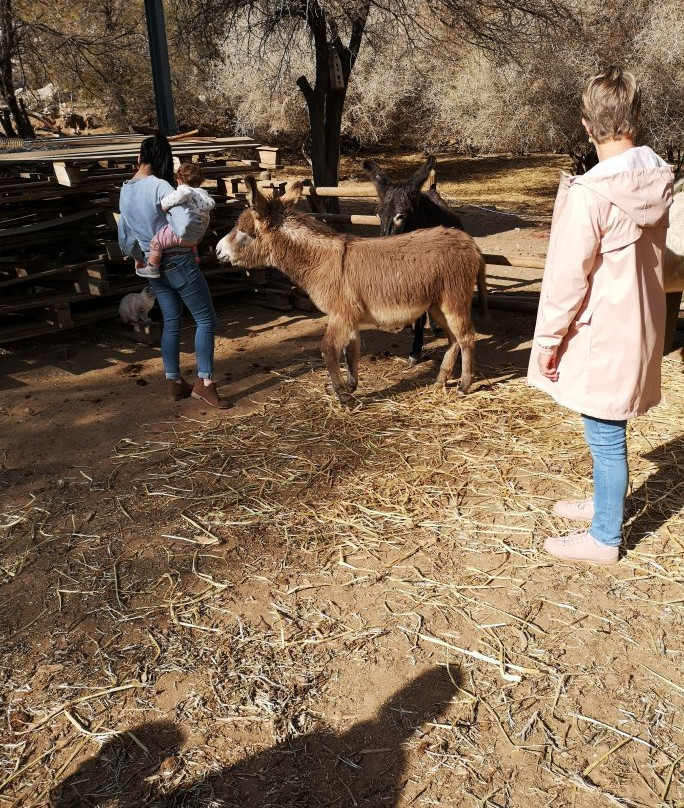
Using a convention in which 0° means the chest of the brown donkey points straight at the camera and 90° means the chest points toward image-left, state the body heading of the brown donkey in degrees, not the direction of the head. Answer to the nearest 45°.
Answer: approximately 90°

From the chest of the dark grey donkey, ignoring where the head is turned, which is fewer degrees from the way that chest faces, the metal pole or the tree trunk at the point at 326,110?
the metal pole

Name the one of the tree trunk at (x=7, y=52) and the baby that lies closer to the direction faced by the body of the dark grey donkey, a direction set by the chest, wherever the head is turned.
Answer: the baby

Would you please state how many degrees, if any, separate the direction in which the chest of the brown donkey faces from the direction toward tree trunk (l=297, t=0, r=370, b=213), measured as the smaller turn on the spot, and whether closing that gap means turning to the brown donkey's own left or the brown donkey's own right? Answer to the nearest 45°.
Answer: approximately 90° to the brown donkey's own right

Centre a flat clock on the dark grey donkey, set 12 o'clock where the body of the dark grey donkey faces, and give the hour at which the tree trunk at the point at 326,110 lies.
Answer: The tree trunk is roughly at 4 o'clock from the dark grey donkey.

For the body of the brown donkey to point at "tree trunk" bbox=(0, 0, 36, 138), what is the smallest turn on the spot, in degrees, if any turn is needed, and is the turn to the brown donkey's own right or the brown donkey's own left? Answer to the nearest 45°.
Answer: approximately 45° to the brown donkey's own right

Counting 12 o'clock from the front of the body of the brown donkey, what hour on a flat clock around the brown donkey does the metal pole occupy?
The metal pole is roughly at 2 o'clock from the brown donkey.

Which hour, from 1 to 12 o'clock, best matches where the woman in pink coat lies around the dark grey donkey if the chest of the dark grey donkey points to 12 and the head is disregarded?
The woman in pink coat is roughly at 10 o'clock from the dark grey donkey.

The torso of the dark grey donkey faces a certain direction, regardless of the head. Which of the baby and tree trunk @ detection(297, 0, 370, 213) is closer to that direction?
the baby

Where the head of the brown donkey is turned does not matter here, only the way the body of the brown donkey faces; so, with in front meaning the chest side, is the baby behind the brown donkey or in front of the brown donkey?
in front

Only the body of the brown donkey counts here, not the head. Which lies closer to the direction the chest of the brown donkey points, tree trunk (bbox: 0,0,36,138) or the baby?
the baby
